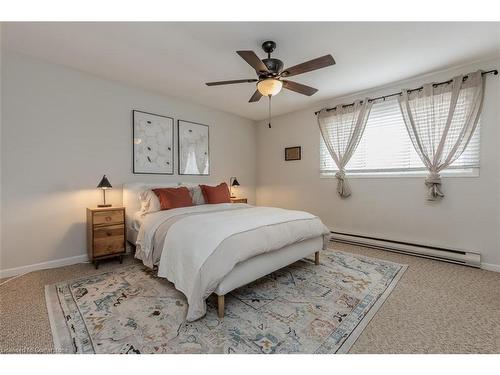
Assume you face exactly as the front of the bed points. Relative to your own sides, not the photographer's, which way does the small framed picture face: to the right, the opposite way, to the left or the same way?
to the right

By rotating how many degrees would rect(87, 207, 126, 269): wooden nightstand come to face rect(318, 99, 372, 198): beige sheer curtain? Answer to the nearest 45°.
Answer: approximately 45° to its left

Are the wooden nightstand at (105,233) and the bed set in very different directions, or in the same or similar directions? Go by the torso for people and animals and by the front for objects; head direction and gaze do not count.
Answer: same or similar directions

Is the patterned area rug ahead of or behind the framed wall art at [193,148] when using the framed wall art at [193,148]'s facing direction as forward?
ahead

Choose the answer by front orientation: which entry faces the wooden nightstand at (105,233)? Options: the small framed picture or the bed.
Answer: the small framed picture

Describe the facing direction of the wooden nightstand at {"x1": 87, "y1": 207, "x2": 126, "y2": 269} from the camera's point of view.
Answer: facing the viewer and to the right of the viewer

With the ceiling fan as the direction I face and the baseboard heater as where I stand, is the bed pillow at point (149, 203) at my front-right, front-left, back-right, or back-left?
front-right

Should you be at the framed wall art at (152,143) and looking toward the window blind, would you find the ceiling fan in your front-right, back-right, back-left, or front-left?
front-right

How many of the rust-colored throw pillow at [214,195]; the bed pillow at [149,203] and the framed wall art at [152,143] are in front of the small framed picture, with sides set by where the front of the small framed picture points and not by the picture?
3

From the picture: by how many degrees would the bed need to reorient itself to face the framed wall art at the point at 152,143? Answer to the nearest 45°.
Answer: approximately 180°

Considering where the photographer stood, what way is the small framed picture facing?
facing the viewer and to the left of the viewer
